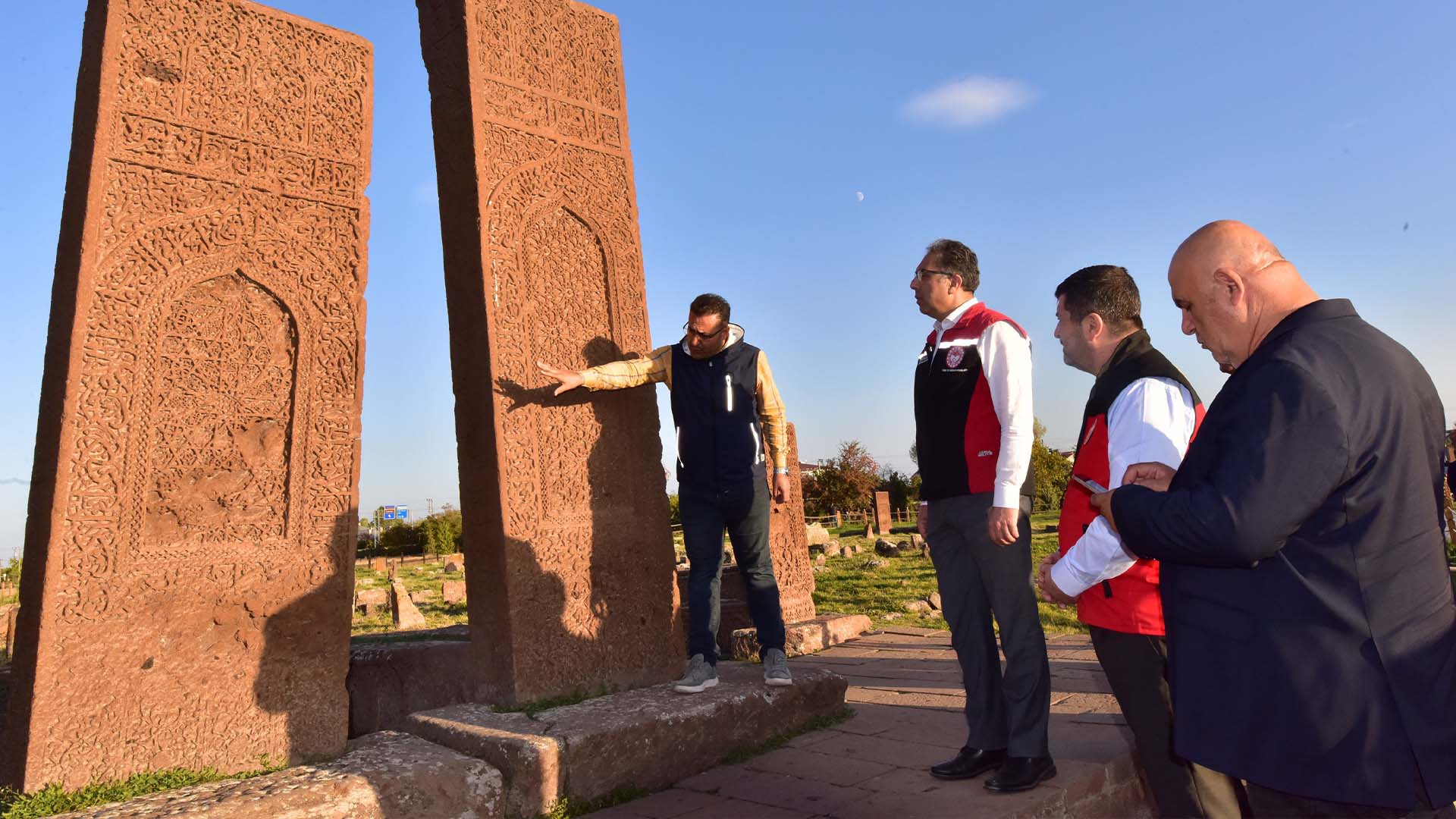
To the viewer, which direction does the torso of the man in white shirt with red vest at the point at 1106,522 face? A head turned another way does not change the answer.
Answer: to the viewer's left

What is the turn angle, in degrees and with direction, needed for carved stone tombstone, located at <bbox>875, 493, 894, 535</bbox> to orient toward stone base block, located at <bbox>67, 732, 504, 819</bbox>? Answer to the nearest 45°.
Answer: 0° — it already faces it

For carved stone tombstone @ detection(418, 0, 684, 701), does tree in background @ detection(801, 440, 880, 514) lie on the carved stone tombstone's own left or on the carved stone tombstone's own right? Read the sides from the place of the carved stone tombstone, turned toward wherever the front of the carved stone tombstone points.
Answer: on the carved stone tombstone's own left

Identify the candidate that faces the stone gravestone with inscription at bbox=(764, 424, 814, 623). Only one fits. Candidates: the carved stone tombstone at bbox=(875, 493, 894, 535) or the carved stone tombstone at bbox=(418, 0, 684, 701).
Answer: the carved stone tombstone at bbox=(875, 493, 894, 535)

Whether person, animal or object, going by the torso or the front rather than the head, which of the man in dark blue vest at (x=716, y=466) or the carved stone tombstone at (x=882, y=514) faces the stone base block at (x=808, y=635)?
the carved stone tombstone

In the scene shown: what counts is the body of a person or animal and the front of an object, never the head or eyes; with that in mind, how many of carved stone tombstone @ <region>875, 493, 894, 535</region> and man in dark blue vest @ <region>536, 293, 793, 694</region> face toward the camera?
2

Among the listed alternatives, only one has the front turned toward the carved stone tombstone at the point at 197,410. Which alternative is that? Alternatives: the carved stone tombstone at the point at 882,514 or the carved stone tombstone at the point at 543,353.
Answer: the carved stone tombstone at the point at 882,514

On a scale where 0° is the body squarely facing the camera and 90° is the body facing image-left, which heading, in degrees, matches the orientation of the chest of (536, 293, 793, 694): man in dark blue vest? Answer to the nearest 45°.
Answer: approximately 0°

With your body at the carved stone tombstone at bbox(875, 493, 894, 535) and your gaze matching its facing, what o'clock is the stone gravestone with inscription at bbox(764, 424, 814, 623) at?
The stone gravestone with inscription is roughly at 12 o'clock from the carved stone tombstone.

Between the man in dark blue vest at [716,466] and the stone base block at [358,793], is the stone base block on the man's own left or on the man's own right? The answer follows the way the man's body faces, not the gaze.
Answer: on the man's own right

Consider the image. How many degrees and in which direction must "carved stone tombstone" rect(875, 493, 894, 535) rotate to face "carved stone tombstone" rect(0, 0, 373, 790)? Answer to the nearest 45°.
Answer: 0° — it already faces it

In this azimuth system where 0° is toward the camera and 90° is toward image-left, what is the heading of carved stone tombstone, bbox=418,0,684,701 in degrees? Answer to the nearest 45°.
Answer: approximately 315°

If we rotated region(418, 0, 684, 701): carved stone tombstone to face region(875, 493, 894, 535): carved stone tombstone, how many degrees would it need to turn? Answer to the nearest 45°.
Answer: approximately 90° to its left
